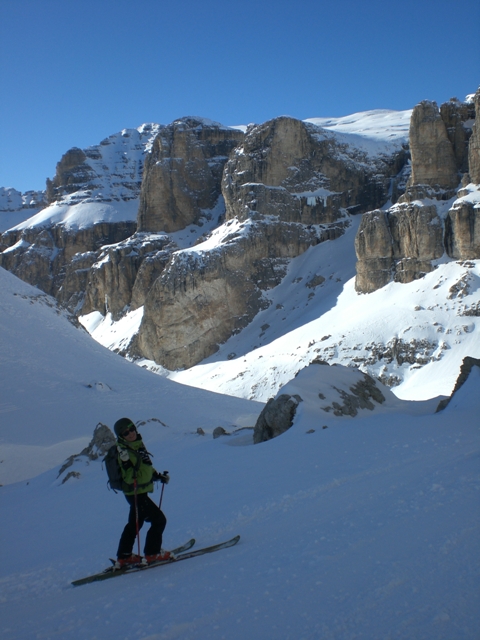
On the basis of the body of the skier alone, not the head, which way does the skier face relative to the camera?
to the viewer's right

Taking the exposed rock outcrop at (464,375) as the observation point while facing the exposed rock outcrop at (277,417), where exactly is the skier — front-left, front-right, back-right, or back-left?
front-left

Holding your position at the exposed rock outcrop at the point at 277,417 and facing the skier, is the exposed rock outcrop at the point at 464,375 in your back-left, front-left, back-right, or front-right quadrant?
back-left

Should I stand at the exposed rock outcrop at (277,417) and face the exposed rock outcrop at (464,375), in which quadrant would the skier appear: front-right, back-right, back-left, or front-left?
back-right

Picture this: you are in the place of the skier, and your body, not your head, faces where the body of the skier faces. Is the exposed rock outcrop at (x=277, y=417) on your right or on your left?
on your left

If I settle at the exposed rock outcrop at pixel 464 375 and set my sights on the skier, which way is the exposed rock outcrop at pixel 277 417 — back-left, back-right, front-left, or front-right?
front-right
